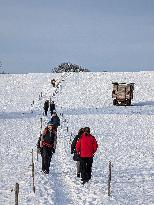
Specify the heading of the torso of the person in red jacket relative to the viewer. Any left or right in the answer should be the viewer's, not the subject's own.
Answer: facing away from the viewer

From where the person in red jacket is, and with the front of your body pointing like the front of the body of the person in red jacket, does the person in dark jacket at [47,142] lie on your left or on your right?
on your left
